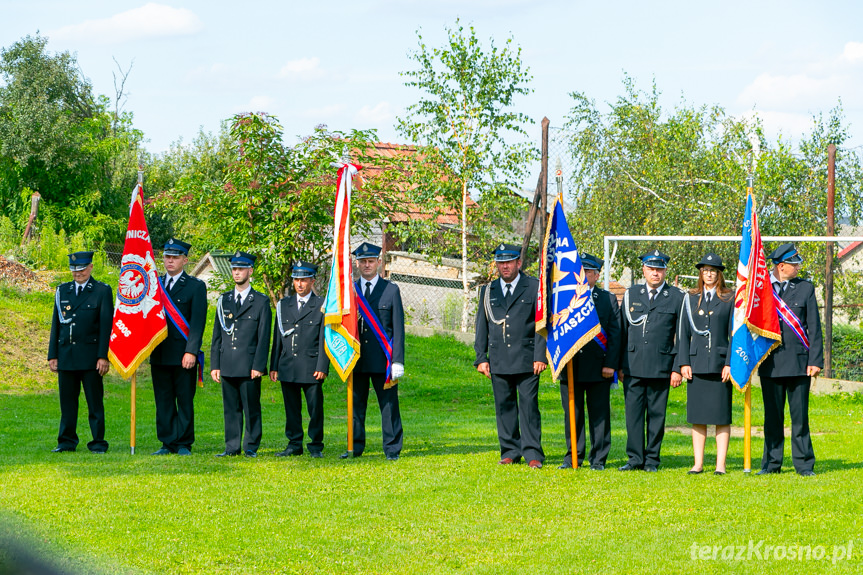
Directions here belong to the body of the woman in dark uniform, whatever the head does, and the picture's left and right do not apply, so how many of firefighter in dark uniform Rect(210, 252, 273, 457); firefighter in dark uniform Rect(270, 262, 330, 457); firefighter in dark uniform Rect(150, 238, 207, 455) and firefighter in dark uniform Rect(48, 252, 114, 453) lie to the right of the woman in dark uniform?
4

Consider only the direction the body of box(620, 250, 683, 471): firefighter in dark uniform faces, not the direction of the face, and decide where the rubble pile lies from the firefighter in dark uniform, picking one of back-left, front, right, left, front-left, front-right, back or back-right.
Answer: back-right

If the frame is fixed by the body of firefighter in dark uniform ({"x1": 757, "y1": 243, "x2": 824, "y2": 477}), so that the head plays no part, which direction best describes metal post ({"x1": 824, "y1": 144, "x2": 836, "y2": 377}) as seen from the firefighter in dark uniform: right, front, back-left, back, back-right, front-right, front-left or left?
back-right

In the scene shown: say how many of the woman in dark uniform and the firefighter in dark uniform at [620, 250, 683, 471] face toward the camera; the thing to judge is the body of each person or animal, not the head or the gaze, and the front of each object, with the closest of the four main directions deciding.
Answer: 2

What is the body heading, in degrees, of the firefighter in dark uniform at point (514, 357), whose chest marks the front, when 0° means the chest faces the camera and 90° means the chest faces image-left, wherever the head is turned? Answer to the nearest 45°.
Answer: approximately 0°

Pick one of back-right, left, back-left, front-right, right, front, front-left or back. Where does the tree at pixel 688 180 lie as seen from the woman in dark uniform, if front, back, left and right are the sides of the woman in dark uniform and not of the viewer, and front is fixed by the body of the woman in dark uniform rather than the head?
back

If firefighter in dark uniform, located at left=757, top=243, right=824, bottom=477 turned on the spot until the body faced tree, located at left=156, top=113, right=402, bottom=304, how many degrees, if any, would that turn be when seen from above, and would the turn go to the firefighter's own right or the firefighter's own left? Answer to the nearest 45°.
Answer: approximately 90° to the firefighter's own right

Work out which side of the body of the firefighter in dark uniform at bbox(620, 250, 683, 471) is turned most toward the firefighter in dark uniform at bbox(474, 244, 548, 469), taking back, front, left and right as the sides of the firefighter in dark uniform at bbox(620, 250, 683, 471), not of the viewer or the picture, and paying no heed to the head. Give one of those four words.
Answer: right

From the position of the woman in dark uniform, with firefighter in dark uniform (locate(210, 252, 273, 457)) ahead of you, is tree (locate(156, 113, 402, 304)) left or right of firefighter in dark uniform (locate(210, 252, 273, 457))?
right

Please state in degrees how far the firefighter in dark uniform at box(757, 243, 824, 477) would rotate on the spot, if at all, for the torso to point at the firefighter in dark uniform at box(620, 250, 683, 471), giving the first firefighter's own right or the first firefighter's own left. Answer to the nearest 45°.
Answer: approximately 45° to the first firefighter's own right
